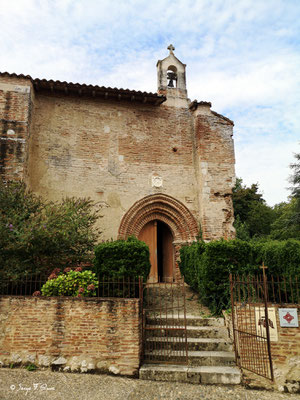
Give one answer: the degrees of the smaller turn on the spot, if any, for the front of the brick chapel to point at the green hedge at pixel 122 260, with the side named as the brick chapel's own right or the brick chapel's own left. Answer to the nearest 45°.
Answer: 0° — it already faces it

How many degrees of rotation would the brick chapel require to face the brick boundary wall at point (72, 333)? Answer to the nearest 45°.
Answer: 0° — it already faces it

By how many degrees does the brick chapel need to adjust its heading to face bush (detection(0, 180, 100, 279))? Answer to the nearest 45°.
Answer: approximately 45° to its right

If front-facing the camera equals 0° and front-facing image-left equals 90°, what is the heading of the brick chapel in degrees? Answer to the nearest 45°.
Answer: approximately 0°

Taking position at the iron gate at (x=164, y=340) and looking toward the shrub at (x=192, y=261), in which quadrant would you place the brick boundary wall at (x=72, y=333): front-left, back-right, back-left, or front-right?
back-left

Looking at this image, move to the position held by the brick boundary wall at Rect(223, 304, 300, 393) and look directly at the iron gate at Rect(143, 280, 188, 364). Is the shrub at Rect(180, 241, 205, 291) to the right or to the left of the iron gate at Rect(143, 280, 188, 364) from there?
right

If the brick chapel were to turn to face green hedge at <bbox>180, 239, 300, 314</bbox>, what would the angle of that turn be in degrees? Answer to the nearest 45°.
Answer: approximately 45° to its left

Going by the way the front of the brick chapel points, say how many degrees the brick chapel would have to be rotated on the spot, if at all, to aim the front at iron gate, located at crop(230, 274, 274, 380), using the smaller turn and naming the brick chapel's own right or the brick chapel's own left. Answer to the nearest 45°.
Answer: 0° — it already faces it
